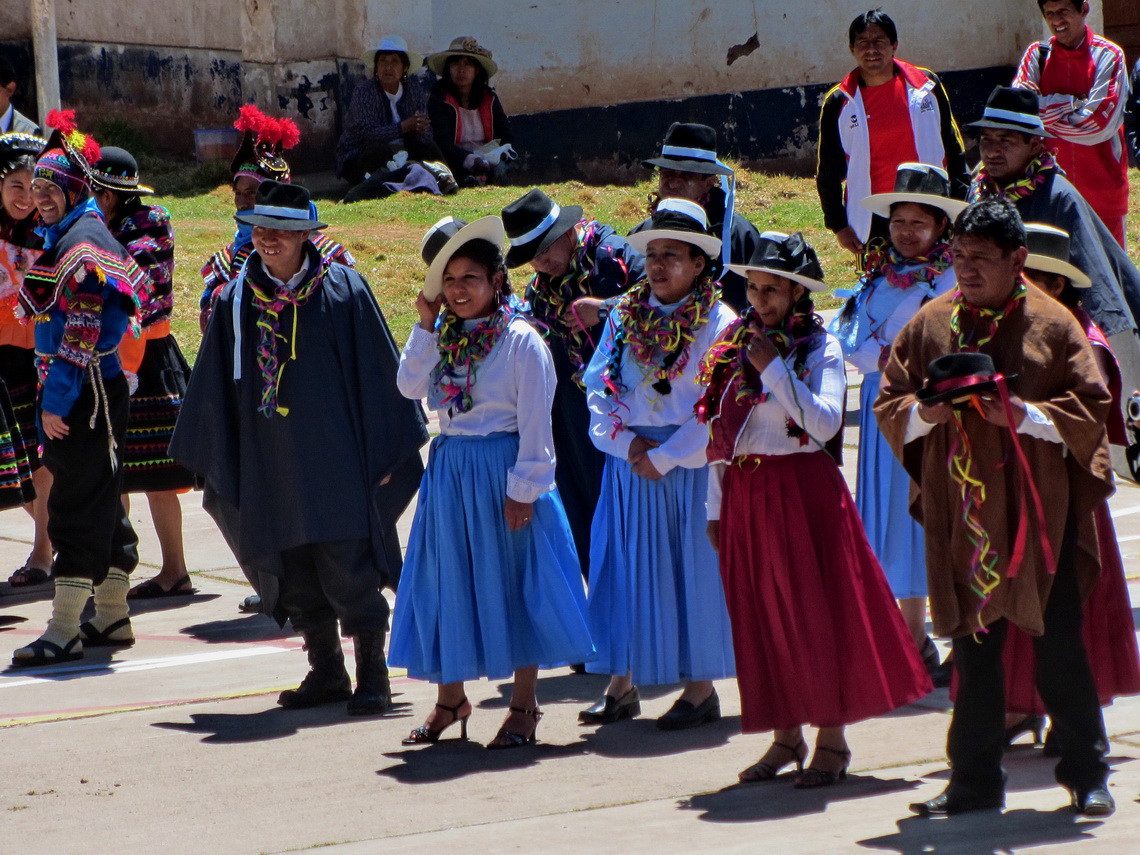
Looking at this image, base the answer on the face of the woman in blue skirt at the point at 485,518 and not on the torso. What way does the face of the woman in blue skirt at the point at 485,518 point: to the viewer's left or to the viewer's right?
to the viewer's left

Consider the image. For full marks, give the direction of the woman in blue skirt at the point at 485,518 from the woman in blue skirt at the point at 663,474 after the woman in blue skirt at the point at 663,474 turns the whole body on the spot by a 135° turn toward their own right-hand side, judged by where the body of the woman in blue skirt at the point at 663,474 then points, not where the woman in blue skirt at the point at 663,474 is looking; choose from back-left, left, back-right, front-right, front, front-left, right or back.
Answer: left

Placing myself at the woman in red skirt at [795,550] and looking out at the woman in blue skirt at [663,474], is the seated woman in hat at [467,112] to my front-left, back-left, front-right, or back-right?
front-right

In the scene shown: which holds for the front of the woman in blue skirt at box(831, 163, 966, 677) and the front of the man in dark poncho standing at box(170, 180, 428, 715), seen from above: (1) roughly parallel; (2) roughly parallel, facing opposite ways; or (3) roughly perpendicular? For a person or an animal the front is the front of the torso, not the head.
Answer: roughly parallel

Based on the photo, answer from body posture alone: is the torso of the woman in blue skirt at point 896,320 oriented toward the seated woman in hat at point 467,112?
no

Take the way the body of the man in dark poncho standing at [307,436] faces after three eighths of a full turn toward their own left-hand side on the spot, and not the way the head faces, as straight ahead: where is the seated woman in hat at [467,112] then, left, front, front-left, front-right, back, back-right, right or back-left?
left

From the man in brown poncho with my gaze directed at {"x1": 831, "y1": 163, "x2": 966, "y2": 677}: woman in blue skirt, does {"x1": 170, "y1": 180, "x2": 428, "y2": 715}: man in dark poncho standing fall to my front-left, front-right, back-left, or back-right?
front-left

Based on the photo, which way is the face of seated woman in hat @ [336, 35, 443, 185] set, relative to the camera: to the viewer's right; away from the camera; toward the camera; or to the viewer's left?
toward the camera

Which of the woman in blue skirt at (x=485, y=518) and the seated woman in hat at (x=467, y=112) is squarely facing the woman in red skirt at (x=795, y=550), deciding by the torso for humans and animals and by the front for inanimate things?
the seated woman in hat

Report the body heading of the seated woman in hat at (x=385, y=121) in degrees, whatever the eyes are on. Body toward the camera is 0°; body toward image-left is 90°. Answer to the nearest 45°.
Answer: approximately 0°

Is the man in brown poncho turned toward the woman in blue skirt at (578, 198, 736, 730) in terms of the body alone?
no

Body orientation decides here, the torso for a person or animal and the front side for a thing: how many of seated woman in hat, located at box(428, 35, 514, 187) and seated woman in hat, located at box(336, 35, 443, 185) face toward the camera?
2

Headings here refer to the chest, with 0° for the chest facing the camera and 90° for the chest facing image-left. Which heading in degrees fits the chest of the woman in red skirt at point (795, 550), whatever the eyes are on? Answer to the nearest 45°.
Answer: approximately 45°

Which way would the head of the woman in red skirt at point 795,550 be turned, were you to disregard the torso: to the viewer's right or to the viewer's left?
to the viewer's left

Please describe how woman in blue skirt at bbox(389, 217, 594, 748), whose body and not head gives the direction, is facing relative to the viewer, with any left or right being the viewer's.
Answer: facing the viewer and to the left of the viewer

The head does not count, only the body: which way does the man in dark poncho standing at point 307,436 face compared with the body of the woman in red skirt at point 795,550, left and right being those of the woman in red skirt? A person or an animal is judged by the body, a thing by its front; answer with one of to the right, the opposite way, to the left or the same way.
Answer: the same way

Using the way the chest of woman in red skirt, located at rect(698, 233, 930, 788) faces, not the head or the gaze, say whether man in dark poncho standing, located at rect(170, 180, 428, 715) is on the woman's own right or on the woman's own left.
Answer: on the woman's own right

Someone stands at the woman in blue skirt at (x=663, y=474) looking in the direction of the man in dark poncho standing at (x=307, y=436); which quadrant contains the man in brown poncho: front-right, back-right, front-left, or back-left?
back-left

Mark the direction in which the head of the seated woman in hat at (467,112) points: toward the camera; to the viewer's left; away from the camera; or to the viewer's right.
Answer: toward the camera

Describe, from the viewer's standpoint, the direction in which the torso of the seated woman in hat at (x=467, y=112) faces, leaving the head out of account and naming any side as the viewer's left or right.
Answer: facing the viewer
